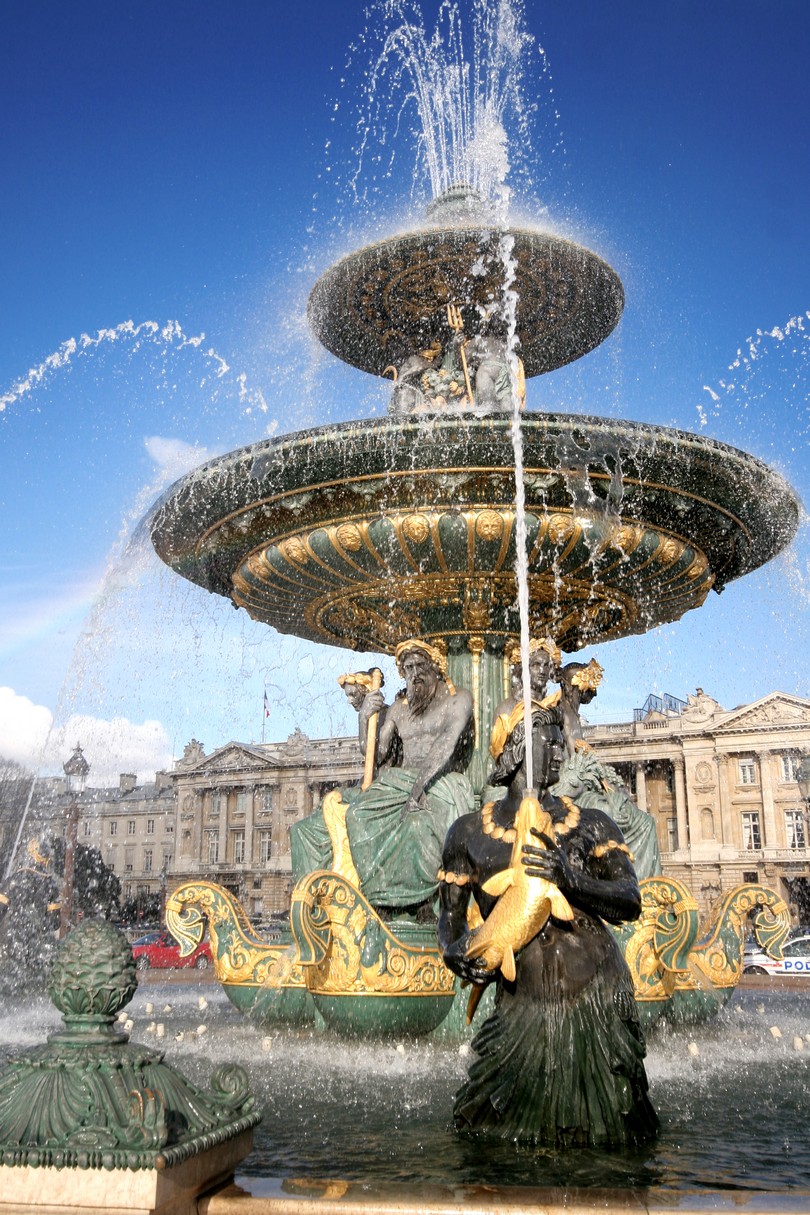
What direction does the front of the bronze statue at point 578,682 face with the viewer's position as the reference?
facing to the right of the viewer

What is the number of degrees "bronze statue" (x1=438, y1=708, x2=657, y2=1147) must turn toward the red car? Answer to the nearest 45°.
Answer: approximately 180°

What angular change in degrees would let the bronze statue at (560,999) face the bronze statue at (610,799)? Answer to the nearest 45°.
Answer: approximately 180°

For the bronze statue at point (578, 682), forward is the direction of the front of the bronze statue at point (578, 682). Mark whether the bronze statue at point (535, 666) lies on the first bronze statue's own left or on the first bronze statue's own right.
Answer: on the first bronze statue's own right

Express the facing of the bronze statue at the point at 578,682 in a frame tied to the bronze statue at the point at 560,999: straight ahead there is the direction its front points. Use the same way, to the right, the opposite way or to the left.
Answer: to the left

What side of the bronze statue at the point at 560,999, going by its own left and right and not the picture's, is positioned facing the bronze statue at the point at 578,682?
back

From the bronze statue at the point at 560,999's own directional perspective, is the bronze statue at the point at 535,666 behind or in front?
behind

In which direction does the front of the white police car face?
to the viewer's left

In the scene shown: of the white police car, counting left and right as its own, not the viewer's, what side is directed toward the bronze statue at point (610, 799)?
left
